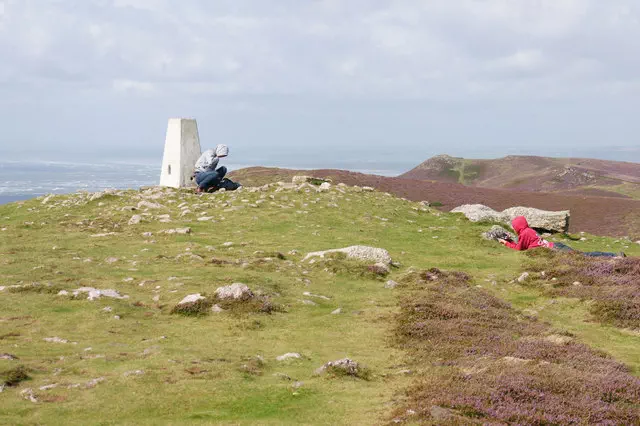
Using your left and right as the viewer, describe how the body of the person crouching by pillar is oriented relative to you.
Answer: facing to the right of the viewer

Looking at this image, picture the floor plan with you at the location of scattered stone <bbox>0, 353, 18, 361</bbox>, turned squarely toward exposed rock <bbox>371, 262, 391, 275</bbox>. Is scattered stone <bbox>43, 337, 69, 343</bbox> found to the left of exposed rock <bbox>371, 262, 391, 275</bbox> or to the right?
left

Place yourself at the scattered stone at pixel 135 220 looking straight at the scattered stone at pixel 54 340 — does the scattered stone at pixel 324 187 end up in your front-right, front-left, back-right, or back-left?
back-left

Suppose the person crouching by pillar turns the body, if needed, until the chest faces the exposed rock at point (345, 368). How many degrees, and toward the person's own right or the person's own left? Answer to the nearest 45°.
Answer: approximately 90° to the person's own right

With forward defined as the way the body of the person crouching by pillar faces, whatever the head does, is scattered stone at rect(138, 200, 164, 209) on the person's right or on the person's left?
on the person's right

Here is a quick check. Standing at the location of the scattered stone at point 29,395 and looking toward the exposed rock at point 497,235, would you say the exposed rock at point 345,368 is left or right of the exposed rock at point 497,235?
right

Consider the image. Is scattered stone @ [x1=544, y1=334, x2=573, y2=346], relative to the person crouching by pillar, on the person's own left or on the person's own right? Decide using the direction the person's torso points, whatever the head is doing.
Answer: on the person's own right

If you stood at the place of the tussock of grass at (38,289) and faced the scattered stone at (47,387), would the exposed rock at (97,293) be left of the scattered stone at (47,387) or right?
left

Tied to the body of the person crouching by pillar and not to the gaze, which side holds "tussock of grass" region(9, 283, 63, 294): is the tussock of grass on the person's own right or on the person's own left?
on the person's own right
